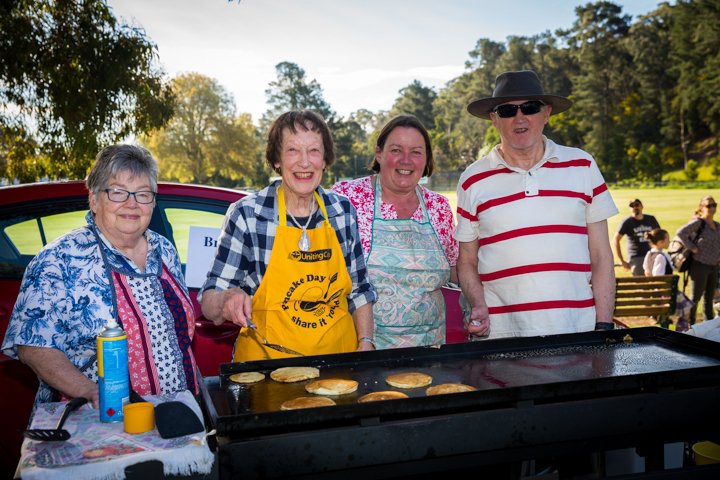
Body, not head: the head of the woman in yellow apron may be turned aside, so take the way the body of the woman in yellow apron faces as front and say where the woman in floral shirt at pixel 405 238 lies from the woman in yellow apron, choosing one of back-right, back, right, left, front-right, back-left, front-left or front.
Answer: back-left

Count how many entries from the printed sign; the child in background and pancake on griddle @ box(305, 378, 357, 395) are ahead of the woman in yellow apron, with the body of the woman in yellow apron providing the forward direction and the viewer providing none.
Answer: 1

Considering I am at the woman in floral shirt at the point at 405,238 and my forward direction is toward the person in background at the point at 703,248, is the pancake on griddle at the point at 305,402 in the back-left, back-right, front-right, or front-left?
back-right

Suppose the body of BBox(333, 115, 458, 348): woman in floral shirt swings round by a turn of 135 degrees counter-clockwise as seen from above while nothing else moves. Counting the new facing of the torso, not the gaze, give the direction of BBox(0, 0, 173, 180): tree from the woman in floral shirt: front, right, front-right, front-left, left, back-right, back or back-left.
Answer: left

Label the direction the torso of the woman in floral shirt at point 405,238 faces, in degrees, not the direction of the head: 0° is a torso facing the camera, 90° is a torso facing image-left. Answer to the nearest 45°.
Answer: approximately 0°

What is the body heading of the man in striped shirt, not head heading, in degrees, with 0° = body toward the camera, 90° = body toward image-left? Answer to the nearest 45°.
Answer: approximately 0°

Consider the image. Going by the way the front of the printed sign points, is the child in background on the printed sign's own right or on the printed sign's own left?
on the printed sign's own left
